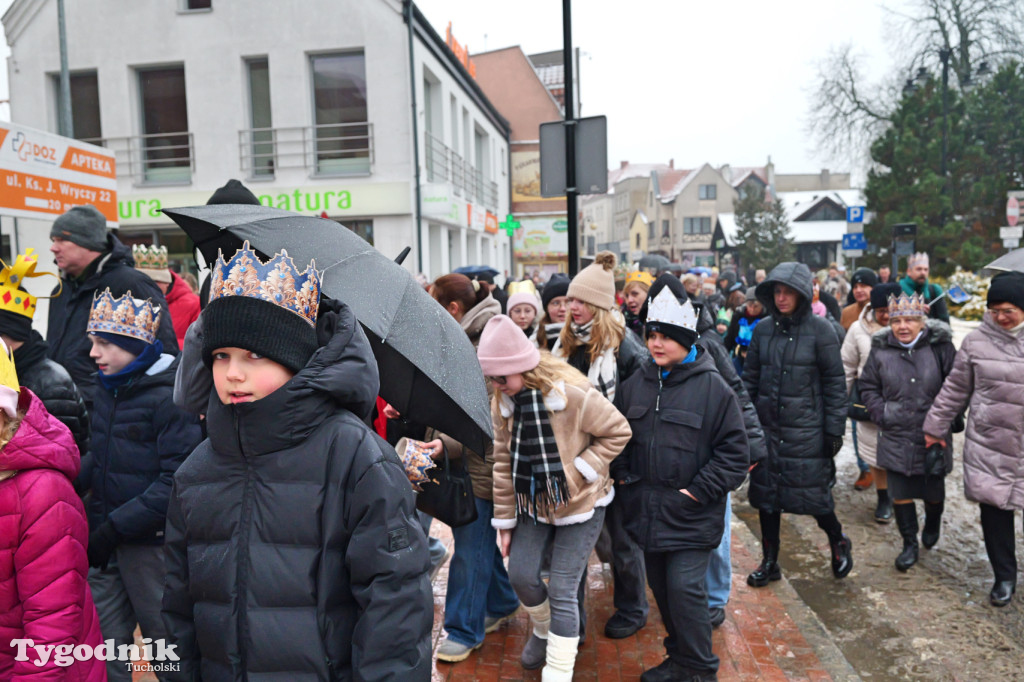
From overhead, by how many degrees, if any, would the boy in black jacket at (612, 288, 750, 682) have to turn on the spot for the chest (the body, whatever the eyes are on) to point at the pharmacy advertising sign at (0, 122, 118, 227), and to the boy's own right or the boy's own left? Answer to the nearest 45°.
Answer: approximately 90° to the boy's own right

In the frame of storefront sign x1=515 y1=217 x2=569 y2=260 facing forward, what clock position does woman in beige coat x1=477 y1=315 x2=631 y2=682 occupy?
The woman in beige coat is roughly at 12 o'clock from the storefront sign.

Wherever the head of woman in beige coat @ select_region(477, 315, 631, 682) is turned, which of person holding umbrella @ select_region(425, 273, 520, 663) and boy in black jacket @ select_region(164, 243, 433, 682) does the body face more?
the boy in black jacket

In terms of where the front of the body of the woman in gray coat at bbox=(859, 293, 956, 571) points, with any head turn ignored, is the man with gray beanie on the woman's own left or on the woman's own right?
on the woman's own right

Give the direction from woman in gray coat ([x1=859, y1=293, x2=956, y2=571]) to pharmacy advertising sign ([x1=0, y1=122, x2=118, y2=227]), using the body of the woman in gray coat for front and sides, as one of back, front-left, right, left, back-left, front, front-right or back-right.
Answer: right

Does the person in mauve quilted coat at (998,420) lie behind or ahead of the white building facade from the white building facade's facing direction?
ahead

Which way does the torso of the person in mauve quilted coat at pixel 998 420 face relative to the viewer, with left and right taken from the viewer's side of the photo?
facing the viewer

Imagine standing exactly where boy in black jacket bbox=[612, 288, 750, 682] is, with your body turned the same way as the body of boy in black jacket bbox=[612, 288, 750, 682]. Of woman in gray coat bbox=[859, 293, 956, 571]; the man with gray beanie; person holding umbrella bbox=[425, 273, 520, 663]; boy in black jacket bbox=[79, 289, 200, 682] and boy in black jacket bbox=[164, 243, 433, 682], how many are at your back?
1

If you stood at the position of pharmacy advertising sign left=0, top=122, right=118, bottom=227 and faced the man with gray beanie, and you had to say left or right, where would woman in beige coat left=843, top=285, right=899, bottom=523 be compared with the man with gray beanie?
left

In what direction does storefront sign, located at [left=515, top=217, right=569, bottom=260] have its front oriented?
toward the camera

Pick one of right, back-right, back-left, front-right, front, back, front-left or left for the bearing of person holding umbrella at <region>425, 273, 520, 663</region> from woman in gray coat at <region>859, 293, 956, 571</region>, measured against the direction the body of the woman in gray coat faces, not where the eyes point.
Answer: front-right

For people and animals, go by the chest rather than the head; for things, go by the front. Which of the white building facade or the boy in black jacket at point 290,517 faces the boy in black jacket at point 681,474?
the white building facade

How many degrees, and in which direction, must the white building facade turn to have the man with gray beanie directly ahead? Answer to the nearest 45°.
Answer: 0° — it already faces them

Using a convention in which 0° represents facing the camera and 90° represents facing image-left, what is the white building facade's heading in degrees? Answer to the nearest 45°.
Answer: approximately 0°

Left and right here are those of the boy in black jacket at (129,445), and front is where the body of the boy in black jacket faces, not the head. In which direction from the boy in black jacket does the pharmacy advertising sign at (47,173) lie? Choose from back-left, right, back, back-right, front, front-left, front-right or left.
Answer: back-right

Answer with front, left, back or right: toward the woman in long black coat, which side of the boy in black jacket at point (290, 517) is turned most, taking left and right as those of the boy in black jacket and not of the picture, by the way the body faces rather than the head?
back

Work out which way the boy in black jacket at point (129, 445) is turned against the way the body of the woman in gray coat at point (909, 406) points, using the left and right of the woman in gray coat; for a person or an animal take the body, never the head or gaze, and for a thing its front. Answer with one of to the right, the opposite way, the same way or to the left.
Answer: the same way
